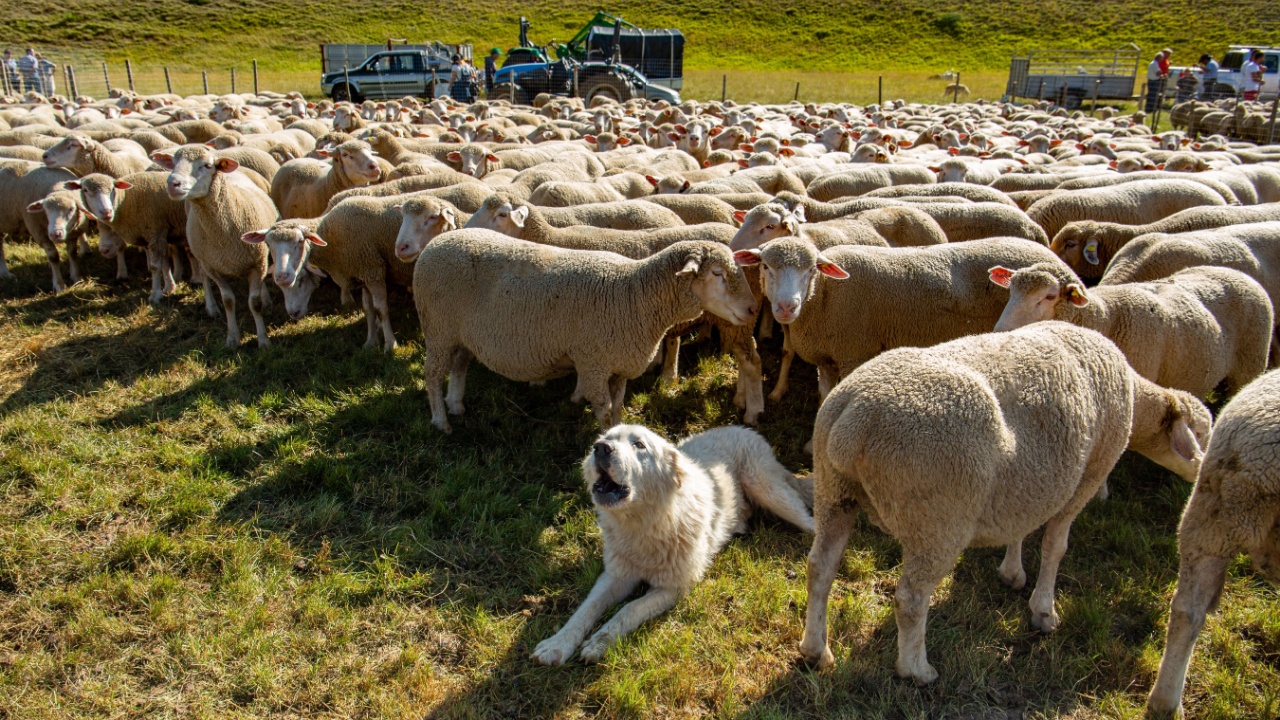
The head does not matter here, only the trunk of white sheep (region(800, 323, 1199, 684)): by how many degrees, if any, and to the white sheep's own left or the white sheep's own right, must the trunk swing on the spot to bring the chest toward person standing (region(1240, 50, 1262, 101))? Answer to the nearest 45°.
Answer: approximately 45° to the white sheep's own left

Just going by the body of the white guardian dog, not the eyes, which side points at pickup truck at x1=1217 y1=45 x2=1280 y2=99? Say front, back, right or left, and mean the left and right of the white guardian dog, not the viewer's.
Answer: back

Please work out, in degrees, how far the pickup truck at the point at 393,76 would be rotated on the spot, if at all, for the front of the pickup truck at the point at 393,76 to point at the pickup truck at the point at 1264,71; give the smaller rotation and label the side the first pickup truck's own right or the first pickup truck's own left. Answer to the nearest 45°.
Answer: approximately 180°

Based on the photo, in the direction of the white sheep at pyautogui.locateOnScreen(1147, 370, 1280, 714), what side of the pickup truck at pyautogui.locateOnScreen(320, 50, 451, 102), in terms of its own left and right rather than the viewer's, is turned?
left

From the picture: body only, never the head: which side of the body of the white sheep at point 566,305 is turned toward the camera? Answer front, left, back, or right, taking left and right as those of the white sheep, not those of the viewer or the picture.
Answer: right

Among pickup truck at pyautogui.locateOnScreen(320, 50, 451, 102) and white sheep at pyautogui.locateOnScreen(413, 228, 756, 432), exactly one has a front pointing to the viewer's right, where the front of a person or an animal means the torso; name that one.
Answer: the white sheep

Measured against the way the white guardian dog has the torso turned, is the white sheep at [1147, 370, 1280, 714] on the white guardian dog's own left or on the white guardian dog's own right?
on the white guardian dog's own left

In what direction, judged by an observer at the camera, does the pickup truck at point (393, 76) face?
facing to the left of the viewer

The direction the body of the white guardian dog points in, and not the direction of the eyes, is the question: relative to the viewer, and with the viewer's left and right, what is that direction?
facing the viewer and to the left of the viewer
